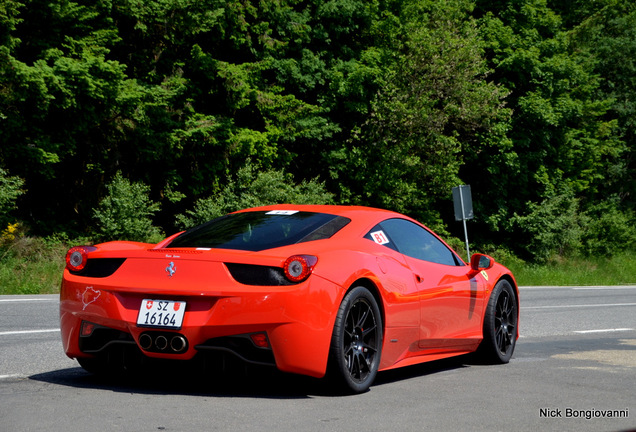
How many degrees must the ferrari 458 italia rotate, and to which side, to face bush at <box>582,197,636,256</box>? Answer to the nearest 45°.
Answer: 0° — it already faces it

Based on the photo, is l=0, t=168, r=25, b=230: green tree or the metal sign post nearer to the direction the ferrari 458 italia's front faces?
the metal sign post

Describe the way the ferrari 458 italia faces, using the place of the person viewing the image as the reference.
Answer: facing away from the viewer and to the right of the viewer

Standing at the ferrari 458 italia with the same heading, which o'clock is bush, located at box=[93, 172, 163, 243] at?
The bush is roughly at 10 o'clock from the ferrari 458 italia.

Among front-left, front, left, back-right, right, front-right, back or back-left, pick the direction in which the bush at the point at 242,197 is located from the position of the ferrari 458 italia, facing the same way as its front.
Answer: front-left

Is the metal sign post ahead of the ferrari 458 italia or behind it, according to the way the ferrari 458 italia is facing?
ahead

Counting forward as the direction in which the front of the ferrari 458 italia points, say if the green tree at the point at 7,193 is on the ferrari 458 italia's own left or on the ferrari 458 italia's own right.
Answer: on the ferrari 458 italia's own left
